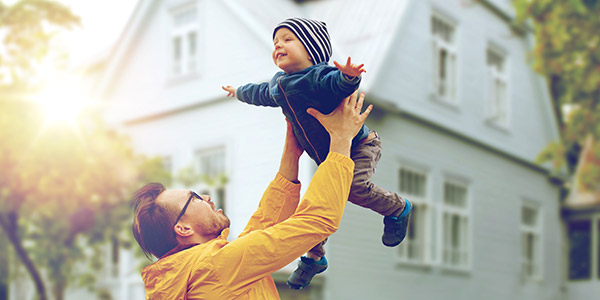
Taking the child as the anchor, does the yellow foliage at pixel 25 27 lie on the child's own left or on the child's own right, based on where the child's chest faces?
on the child's own right

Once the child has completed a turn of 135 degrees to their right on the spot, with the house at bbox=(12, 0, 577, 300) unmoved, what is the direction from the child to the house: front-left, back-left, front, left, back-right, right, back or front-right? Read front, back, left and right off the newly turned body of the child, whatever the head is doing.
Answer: front

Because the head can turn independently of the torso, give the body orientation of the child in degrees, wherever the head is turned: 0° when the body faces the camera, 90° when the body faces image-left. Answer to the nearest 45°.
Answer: approximately 45°

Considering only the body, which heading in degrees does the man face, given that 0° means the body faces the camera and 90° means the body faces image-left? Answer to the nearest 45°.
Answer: approximately 270°

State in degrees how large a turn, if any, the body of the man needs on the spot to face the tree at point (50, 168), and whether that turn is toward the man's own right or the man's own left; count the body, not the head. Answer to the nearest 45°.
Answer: approximately 90° to the man's own left

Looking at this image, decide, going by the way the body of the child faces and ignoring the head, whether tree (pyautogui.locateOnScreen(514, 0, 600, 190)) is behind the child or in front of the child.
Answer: behind

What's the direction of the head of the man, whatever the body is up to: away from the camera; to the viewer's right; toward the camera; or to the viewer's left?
to the viewer's right

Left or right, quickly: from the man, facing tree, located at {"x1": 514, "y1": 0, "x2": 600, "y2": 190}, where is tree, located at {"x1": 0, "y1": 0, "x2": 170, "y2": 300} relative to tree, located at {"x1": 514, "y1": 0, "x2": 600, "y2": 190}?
left

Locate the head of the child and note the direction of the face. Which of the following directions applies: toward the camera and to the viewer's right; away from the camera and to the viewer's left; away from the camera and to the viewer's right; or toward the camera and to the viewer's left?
toward the camera and to the viewer's left
